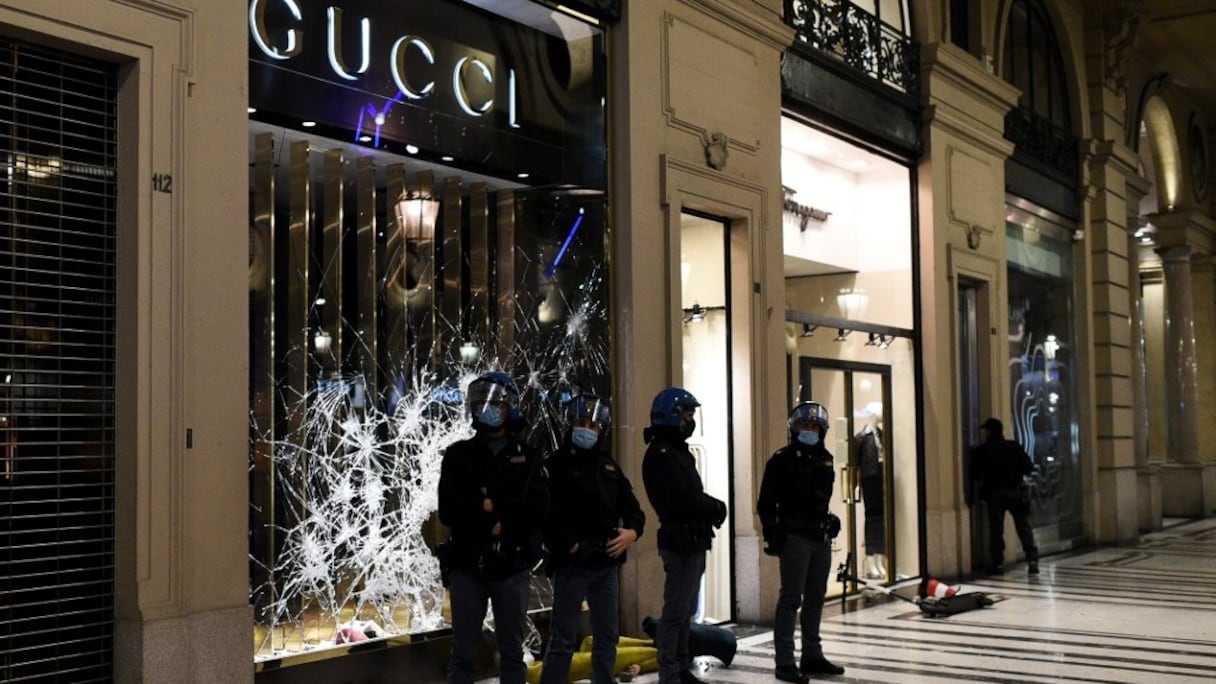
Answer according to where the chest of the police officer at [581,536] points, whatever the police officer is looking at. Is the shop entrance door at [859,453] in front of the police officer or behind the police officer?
behind

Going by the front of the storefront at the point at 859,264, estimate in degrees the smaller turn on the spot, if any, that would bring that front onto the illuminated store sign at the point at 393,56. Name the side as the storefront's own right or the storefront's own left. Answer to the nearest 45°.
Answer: approximately 90° to the storefront's own right

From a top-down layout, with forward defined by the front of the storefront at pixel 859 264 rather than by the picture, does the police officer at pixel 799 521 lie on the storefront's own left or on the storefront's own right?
on the storefront's own right

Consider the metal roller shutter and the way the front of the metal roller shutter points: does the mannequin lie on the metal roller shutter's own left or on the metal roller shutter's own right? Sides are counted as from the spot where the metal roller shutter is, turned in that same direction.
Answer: on the metal roller shutter's own left

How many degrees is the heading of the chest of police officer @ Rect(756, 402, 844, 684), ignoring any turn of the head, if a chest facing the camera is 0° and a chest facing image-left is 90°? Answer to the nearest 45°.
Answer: approximately 315°
